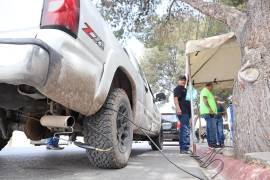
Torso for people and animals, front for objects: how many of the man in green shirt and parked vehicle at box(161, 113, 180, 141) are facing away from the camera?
1

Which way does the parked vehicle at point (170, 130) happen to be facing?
away from the camera

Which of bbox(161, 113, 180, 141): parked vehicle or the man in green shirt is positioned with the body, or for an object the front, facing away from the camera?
the parked vehicle

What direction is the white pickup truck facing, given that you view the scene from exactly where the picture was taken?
facing away from the viewer and to the right of the viewer

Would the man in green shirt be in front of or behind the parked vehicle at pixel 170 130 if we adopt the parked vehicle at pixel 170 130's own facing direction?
behind
